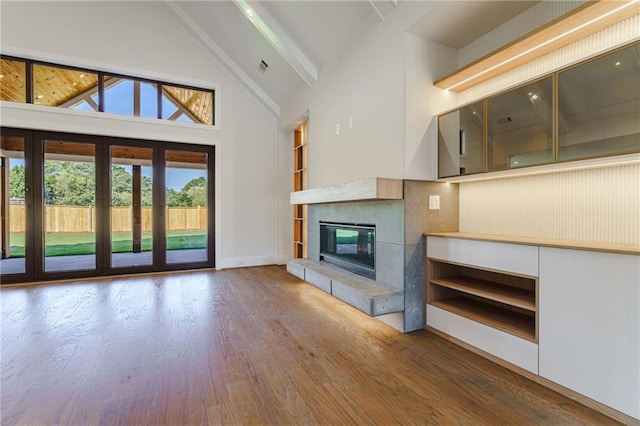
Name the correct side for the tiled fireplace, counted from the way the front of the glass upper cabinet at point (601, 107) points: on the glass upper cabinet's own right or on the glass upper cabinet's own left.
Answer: on the glass upper cabinet's own right

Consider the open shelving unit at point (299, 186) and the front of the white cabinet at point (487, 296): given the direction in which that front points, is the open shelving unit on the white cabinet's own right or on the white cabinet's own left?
on the white cabinet's own right

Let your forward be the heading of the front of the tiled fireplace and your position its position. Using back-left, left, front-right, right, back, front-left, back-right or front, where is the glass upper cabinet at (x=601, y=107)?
left

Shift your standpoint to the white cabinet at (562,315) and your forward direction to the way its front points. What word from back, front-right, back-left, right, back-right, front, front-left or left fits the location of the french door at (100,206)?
front-right

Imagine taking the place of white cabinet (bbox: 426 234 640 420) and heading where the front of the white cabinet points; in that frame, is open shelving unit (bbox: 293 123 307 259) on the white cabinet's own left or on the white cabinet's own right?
on the white cabinet's own right

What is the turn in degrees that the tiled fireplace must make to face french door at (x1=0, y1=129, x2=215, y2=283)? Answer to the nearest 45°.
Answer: approximately 45° to its right
